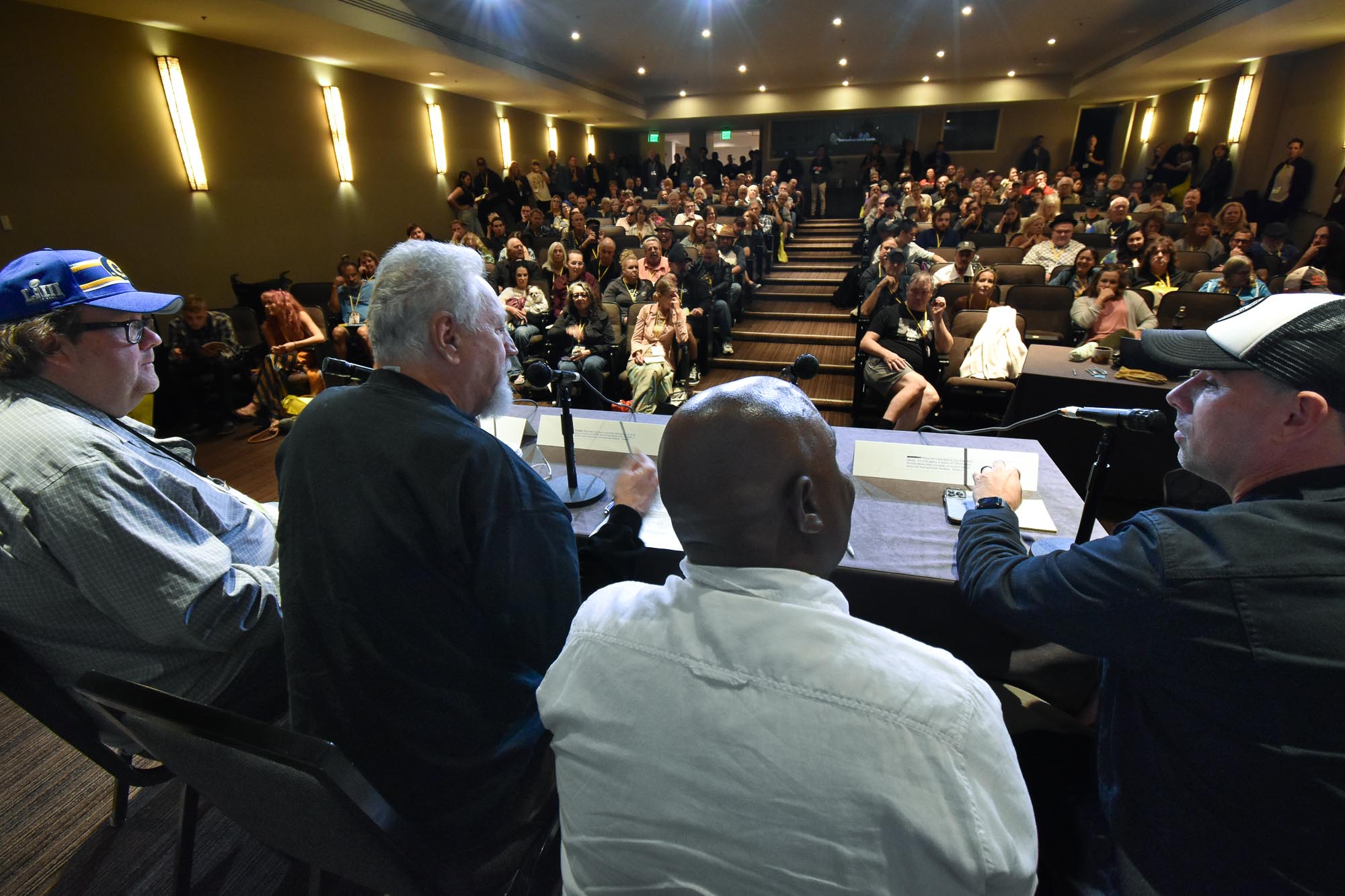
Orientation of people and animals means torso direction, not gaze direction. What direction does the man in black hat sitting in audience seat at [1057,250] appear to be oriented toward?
toward the camera

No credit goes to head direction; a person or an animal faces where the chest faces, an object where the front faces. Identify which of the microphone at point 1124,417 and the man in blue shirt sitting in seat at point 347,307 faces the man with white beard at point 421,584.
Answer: the man in blue shirt sitting in seat

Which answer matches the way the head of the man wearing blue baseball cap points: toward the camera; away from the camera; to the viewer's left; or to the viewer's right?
to the viewer's right

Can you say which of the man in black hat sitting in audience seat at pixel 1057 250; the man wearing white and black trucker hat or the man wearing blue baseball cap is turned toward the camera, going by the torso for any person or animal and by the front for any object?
the man in black hat sitting in audience seat

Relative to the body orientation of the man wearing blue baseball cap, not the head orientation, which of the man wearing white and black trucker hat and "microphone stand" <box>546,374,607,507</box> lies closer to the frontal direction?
the microphone stand

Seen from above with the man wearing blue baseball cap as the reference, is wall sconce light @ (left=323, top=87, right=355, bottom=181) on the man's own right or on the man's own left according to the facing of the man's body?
on the man's own left

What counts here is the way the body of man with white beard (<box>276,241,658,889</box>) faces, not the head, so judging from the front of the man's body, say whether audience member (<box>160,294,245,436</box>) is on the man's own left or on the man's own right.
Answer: on the man's own left

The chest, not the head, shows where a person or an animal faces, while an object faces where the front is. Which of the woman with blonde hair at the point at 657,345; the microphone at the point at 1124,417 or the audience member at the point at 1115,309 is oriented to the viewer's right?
the microphone

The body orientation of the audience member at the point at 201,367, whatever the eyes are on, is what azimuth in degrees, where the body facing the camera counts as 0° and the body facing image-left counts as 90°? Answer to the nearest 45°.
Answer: approximately 0°

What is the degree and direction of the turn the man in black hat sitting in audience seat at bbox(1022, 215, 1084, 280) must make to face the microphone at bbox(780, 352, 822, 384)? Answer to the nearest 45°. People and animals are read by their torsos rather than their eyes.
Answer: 0° — they already face it

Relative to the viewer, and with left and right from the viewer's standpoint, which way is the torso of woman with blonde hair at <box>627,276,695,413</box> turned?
facing the viewer

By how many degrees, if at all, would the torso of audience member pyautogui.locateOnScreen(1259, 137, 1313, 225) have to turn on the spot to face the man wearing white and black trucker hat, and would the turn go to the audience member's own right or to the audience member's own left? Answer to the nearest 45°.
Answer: approximately 45° to the audience member's own left

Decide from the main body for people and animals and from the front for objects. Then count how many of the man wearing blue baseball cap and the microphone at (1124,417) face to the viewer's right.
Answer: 2

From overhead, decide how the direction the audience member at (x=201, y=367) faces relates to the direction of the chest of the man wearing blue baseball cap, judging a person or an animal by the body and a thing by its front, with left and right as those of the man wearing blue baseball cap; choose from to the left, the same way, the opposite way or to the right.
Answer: to the right

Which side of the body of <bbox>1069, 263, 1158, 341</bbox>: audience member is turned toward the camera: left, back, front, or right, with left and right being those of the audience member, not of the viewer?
front

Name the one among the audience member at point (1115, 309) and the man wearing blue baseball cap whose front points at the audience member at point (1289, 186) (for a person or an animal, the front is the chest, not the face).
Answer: the man wearing blue baseball cap
